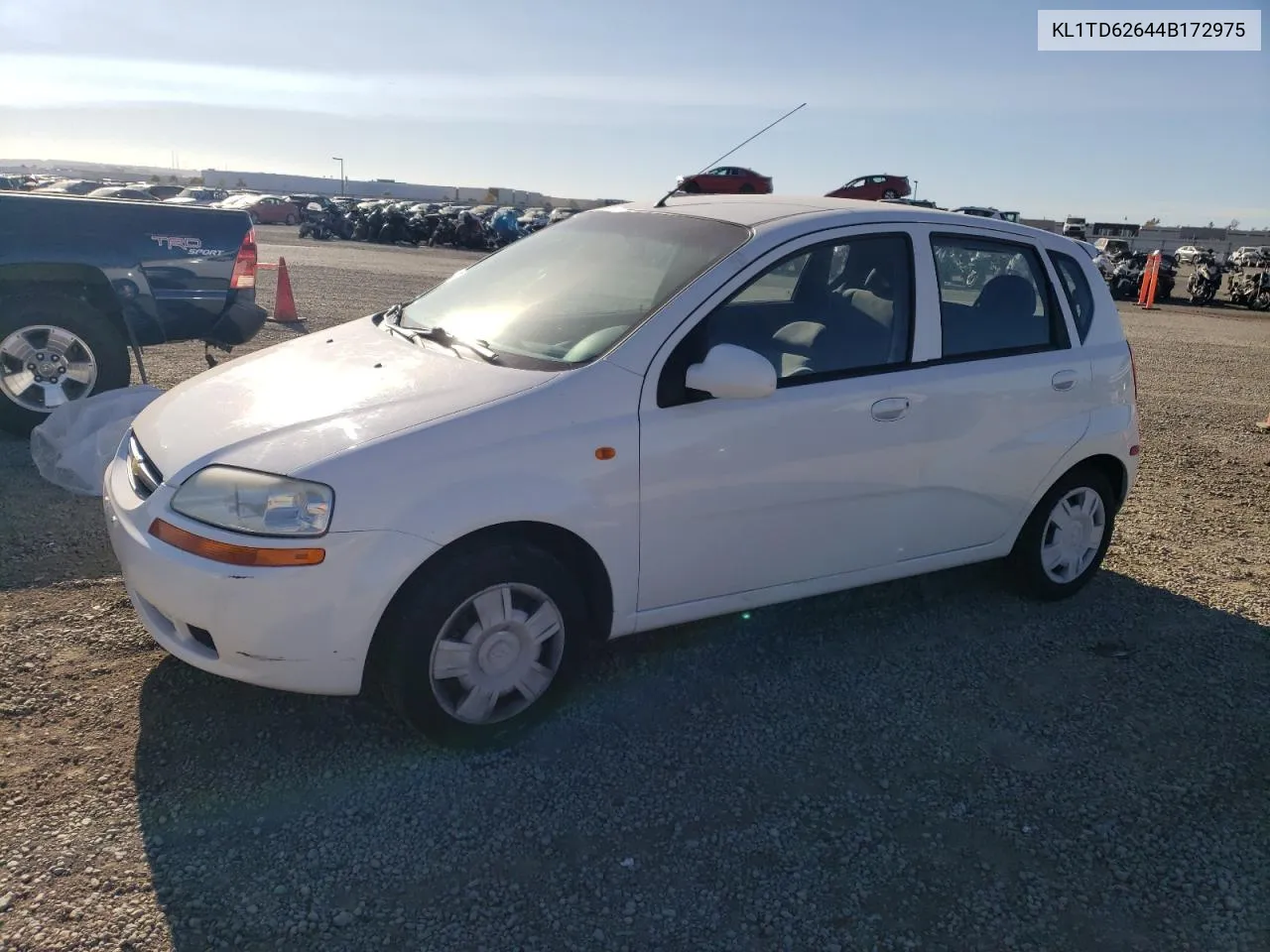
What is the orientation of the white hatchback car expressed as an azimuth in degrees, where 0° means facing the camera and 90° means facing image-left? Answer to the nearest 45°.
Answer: approximately 45°

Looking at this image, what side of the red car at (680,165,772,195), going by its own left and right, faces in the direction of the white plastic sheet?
left

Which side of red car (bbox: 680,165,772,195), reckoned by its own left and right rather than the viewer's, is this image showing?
left

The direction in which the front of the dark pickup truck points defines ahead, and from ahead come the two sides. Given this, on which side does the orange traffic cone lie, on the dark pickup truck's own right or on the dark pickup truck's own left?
on the dark pickup truck's own right

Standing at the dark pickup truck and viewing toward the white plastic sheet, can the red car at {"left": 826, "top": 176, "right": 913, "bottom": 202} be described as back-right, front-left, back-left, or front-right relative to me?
back-left

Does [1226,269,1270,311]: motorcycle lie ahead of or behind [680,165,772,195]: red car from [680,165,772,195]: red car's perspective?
behind

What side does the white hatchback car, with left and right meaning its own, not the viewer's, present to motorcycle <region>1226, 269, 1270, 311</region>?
back
